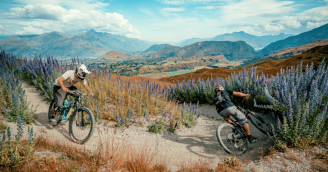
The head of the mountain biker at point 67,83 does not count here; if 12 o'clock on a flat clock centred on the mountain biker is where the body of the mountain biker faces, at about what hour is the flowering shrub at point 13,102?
The flowering shrub is roughly at 6 o'clock from the mountain biker.

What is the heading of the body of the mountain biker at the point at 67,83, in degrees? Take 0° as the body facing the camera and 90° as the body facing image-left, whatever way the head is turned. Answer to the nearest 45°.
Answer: approximately 315°

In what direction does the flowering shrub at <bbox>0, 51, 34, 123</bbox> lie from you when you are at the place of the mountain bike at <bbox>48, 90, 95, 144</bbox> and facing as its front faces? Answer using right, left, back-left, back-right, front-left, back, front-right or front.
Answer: back

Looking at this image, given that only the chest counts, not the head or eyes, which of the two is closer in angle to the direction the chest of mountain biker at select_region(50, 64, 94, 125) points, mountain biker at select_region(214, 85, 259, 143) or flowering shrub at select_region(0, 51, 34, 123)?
the mountain biker

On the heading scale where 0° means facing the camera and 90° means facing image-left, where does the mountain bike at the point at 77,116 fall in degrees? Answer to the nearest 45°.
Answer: approximately 315°

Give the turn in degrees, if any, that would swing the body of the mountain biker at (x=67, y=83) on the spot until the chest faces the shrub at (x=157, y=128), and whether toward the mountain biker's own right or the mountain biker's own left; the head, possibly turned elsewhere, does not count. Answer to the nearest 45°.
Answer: approximately 45° to the mountain biker's own left

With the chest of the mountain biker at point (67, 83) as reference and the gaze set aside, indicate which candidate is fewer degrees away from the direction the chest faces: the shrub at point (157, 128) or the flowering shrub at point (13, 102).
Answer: the shrub

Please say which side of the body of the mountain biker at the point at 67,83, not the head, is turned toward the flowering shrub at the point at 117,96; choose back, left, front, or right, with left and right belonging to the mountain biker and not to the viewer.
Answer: left

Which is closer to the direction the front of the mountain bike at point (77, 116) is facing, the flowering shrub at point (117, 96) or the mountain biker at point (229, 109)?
the mountain biker
